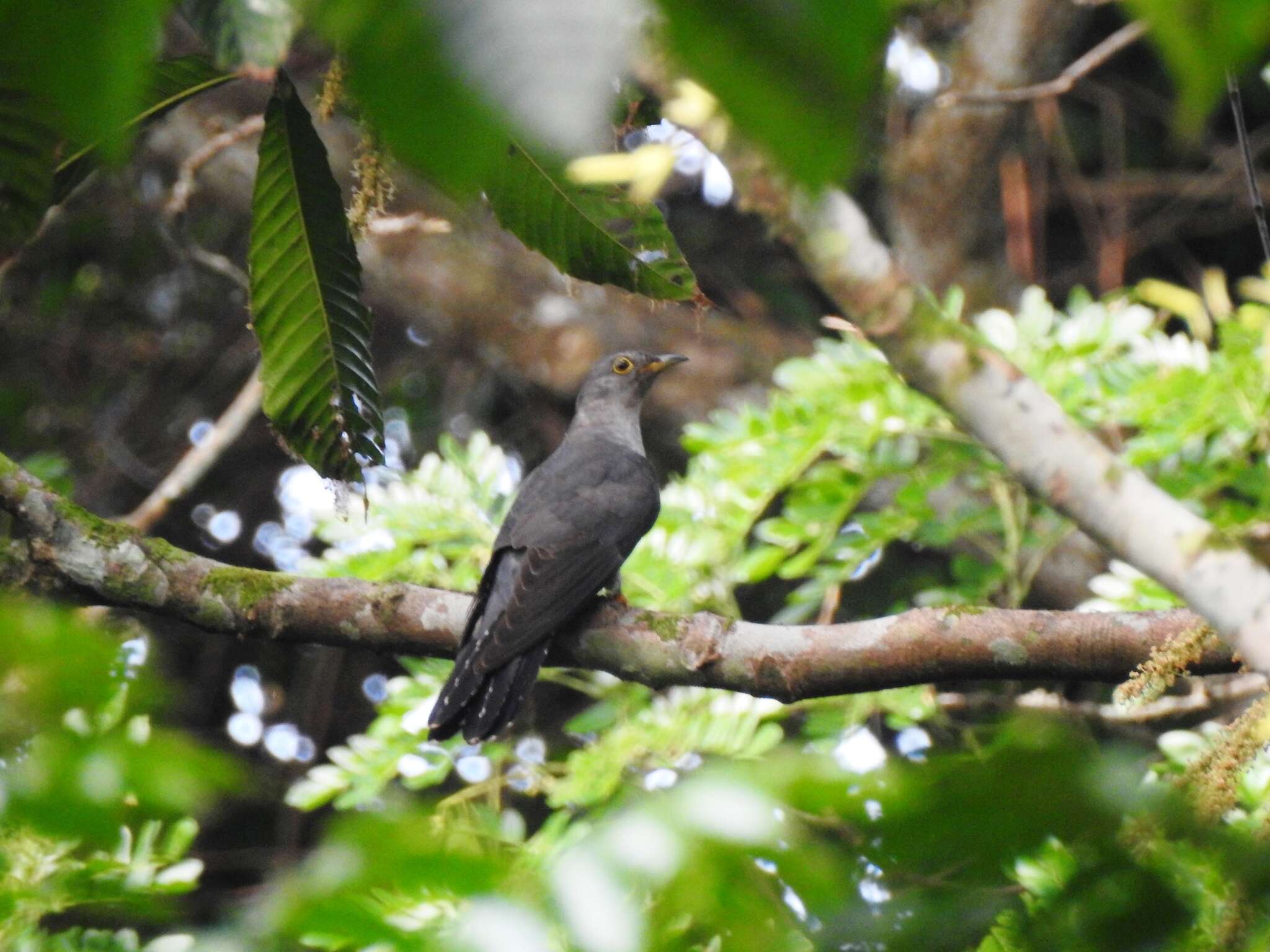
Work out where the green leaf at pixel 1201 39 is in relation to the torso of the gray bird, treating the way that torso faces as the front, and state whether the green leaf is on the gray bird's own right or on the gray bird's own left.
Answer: on the gray bird's own right

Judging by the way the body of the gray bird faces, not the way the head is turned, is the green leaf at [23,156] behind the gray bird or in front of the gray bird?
behind

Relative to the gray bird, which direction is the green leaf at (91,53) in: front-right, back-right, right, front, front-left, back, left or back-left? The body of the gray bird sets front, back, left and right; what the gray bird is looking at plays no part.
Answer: back-right

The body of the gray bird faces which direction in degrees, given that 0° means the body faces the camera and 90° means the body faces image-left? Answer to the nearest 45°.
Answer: approximately 225°

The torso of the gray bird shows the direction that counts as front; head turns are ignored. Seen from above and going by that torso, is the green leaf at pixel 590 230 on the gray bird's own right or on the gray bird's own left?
on the gray bird's own right

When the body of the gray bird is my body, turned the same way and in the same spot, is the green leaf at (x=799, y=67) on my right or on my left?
on my right

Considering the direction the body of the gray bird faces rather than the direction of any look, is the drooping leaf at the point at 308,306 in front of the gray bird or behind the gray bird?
behind

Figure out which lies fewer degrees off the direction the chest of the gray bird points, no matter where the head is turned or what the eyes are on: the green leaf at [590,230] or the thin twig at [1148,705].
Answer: the thin twig

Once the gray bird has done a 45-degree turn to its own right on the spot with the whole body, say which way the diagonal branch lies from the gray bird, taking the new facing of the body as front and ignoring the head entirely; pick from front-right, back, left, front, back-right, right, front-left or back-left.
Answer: front

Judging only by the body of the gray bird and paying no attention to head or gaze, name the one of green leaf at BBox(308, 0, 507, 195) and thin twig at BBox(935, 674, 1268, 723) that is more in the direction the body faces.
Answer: the thin twig

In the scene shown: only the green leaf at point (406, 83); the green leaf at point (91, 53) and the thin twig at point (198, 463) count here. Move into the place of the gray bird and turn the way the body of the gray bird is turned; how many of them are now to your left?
1
